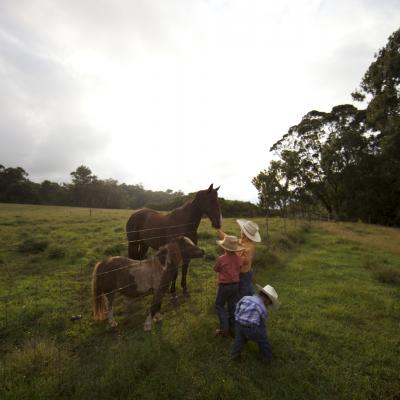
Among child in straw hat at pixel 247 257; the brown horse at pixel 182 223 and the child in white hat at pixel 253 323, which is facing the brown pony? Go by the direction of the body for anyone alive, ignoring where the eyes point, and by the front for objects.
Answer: the child in straw hat

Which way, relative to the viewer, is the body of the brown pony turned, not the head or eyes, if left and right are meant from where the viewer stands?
facing to the right of the viewer

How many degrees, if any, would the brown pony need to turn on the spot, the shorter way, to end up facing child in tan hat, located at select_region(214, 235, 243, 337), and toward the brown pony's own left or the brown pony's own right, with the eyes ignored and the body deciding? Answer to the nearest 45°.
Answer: approximately 45° to the brown pony's own right

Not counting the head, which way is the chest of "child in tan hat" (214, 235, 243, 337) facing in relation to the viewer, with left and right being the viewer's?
facing away from the viewer and to the left of the viewer

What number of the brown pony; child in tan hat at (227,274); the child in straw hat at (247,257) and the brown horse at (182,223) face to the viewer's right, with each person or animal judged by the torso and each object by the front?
2

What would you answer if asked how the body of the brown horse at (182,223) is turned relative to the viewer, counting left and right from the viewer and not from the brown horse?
facing to the right of the viewer

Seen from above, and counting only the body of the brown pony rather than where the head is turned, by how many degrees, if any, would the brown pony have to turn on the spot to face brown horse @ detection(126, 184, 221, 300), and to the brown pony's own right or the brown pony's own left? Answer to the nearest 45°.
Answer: approximately 45° to the brown pony's own left

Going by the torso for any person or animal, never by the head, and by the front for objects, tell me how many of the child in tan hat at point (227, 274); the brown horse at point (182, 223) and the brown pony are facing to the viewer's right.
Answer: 2
